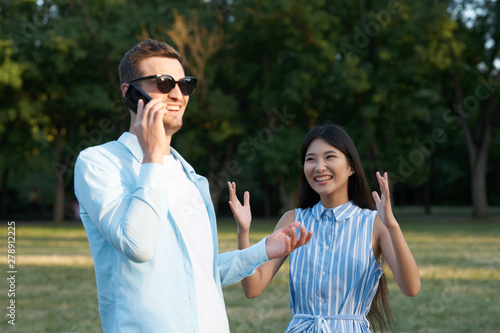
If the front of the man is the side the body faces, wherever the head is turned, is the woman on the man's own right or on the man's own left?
on the man's own left

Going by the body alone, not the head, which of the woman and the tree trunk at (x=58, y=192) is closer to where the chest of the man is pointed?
the woman

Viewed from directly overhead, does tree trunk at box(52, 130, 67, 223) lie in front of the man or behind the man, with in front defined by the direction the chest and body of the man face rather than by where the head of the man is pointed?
behind

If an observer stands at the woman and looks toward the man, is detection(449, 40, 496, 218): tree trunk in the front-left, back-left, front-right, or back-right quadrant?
back-right

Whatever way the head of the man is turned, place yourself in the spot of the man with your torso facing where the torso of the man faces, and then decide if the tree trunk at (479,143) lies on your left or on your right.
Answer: on your left

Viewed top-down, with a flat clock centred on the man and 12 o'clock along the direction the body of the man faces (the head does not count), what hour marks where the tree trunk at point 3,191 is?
The tree trunk is roughly at 7 o'clock from the man.
